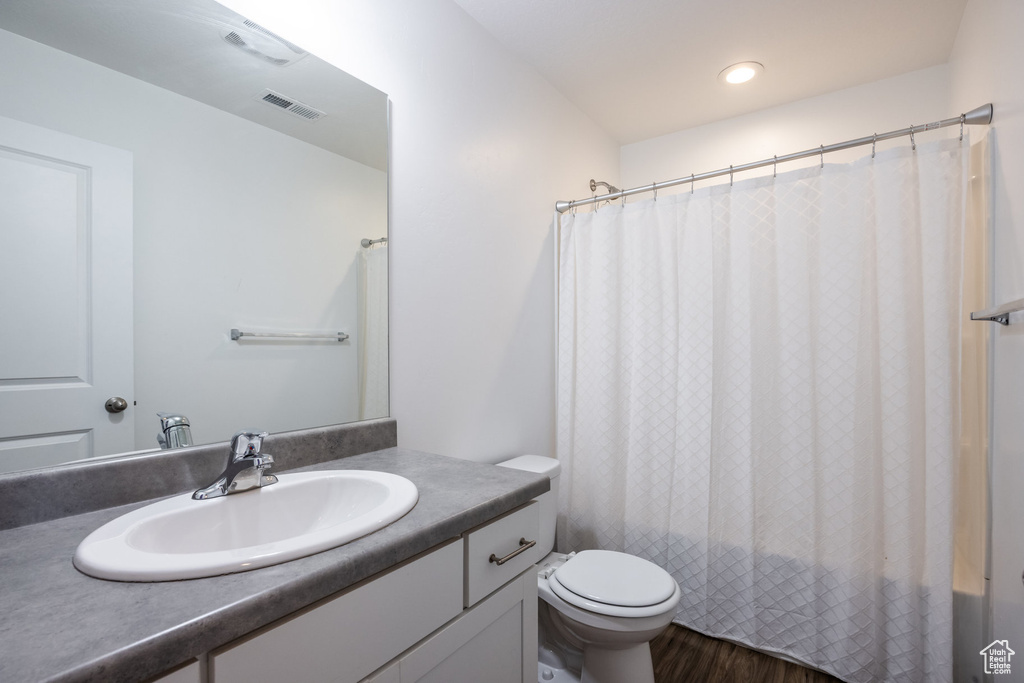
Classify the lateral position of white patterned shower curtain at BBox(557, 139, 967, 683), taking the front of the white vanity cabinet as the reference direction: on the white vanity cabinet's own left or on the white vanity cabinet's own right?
on the white vanity cabinet's own left

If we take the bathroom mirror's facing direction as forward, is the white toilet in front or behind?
in front

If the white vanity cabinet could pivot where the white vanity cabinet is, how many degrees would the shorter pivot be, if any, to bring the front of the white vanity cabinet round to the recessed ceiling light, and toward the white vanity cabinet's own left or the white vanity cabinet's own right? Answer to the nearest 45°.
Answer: approximately 90° to the white vanity cabinet's own left

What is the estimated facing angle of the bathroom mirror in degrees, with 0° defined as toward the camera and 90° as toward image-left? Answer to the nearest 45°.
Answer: approximately 315°

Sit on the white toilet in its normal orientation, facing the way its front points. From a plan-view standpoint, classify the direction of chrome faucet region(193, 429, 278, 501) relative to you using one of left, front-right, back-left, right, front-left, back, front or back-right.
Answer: right

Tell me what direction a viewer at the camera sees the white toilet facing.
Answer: facing the viewer and to the right of the viewer

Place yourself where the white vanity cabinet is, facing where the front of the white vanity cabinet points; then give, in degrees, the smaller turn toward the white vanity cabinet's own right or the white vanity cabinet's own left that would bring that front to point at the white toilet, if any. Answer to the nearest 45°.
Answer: approximately 90° to the white vanity cabinet's own left

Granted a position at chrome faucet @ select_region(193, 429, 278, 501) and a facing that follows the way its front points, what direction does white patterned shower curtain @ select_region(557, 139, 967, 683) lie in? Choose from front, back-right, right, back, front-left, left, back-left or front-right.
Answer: front-left

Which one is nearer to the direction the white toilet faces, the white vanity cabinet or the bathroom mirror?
the white vanity cabinet
